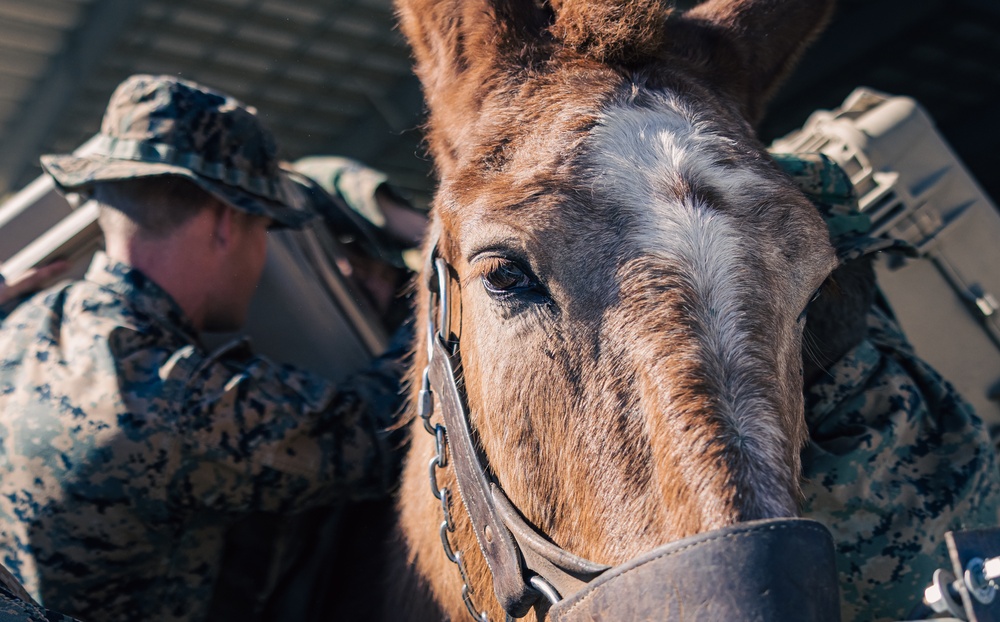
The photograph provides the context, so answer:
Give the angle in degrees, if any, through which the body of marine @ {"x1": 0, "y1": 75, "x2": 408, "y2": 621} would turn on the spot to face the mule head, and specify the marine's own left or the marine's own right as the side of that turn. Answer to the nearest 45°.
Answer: approximately 90° to the marine's own right

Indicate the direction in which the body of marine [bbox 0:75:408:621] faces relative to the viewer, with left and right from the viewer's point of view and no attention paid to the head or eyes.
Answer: facing away from the viewer and to the right of the viewer
